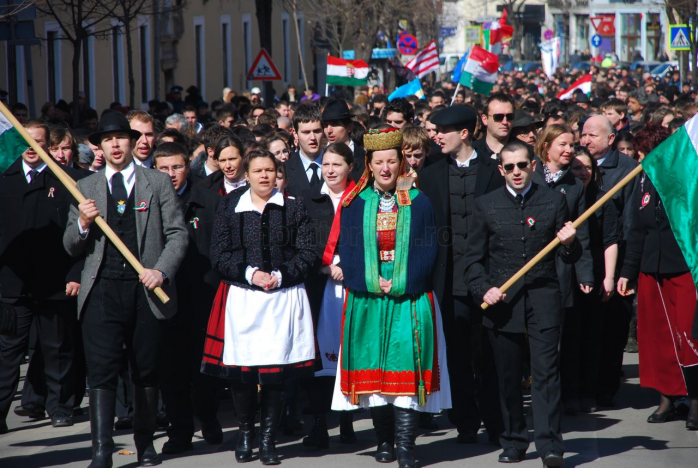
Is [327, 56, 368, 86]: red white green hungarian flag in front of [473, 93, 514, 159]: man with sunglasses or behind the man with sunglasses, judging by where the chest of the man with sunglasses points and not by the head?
behind

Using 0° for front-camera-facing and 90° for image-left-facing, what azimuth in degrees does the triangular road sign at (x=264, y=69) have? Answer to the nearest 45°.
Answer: approximately 0°

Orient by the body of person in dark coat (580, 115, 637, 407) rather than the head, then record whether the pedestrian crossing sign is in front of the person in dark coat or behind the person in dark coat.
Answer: behind

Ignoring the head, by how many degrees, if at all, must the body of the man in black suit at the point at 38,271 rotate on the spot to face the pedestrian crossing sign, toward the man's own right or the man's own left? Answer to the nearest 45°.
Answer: approximately 135° to the man's own left

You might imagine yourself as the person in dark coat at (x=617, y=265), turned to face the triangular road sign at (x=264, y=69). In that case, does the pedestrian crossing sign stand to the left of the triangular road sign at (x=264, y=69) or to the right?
right

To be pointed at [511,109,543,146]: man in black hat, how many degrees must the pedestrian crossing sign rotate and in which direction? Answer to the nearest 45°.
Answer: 0° — it already faces them

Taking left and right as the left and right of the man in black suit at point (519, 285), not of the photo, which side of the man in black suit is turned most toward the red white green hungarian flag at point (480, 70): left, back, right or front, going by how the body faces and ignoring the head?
back

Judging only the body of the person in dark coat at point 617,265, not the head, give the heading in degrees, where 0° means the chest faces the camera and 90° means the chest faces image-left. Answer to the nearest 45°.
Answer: approximately 45°

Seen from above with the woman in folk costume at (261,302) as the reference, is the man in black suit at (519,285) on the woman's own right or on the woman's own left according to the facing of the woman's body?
on the woman's own left
